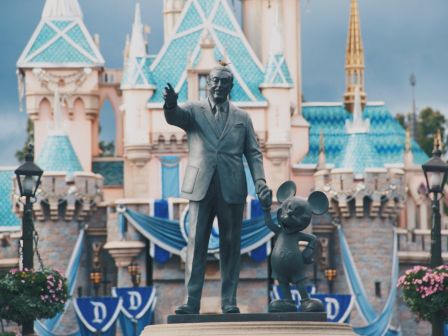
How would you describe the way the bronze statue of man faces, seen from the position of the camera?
facing the viewer

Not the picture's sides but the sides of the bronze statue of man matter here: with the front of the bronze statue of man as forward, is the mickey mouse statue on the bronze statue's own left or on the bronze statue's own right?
on the bronze statue's own left
